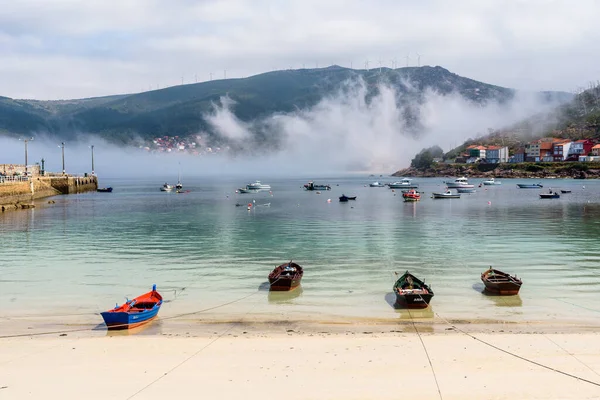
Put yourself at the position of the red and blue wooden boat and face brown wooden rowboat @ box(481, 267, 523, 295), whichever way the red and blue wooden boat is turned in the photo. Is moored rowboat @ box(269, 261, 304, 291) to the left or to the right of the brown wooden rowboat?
left

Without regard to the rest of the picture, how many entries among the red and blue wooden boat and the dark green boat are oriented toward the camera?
0

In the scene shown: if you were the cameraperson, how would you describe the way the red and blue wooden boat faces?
facing away from the viewer and to the right of the viewer

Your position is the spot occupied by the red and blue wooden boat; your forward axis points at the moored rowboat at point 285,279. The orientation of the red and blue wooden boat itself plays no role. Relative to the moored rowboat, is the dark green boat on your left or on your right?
right

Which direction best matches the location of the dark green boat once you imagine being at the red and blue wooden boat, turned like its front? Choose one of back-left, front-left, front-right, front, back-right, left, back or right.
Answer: front-right

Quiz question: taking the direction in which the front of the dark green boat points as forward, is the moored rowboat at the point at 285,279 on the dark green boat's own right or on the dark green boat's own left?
on the dark green boat's own left

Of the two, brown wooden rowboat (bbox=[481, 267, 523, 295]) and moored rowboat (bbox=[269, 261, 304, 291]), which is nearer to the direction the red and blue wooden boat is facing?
the moored rowboat

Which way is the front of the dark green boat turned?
away from the camera

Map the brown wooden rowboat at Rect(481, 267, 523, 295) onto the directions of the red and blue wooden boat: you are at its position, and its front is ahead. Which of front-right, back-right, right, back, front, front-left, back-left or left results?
front-right

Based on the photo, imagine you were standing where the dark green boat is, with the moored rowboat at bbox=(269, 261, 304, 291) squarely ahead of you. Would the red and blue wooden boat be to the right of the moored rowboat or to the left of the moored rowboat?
left
